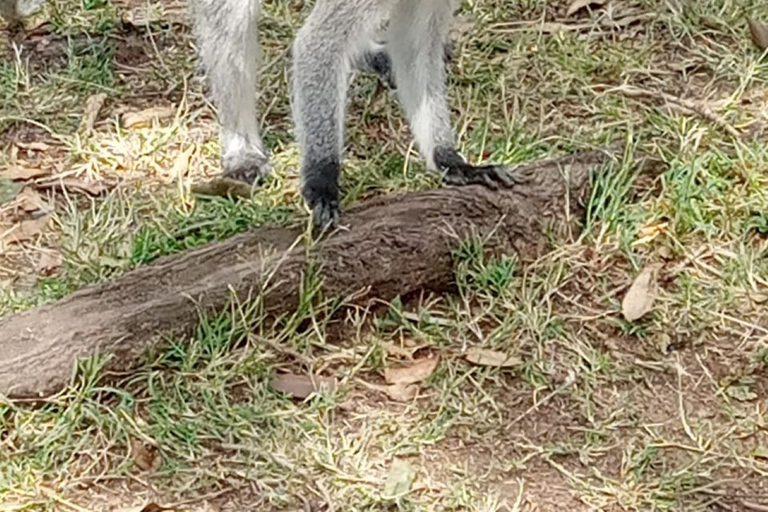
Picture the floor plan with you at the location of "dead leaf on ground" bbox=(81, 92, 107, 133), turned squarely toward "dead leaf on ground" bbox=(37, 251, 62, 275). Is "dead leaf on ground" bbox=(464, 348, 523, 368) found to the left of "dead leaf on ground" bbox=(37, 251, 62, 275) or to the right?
left
